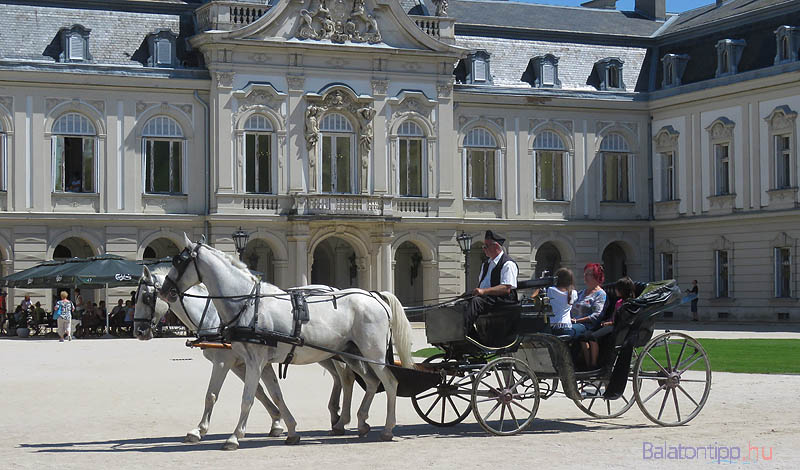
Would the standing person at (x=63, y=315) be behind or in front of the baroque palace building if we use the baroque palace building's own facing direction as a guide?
in front

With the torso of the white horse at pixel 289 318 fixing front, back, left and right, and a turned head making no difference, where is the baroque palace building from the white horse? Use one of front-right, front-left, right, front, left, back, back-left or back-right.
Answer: right

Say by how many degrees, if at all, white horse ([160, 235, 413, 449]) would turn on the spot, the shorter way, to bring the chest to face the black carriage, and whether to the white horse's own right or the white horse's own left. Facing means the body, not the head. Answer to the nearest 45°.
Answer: approximately 180°

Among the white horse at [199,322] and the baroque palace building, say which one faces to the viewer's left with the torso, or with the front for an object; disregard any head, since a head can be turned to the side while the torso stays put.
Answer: the white horse

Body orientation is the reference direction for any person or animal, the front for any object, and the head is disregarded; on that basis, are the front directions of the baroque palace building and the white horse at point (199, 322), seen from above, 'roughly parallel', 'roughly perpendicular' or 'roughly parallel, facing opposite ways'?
roughly perpendicular

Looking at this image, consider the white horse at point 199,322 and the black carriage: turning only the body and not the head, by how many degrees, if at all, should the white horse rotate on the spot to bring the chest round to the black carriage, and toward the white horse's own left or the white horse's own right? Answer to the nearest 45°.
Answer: approximately 180°

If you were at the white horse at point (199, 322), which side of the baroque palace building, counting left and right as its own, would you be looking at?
front

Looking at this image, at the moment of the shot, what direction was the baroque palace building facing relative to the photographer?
facing the viewer

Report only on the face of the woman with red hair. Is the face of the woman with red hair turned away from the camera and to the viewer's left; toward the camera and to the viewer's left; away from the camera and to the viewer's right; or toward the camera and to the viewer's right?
toward the camera and to the viewer's left

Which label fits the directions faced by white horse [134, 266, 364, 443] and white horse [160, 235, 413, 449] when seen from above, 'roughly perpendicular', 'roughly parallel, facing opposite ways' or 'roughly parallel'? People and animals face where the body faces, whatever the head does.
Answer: roughly parallel

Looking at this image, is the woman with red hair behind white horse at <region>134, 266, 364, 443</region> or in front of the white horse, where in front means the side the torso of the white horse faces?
behind

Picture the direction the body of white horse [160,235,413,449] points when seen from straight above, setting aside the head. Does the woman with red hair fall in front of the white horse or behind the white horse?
behind

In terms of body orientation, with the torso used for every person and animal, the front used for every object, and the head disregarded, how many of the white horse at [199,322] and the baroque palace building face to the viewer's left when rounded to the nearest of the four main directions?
1

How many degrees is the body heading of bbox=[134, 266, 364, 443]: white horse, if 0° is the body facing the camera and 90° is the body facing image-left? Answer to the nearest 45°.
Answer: approximately 90°

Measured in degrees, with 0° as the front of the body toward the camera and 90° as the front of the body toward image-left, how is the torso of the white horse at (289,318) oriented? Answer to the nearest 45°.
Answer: approximately 90°

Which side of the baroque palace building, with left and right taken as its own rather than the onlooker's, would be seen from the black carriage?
front
